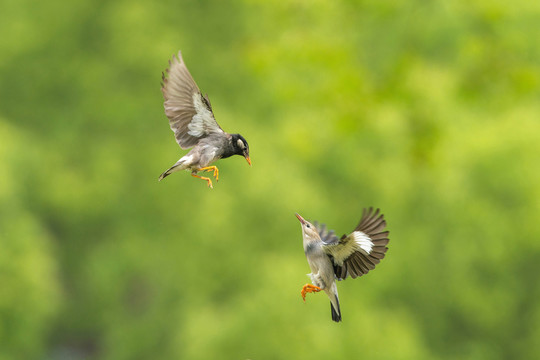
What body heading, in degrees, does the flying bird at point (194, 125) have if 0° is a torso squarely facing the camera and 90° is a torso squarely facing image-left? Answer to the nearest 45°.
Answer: approximately 270°

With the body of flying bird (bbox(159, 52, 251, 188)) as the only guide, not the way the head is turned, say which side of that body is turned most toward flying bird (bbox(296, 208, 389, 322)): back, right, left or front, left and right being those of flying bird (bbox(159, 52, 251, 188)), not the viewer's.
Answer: front
